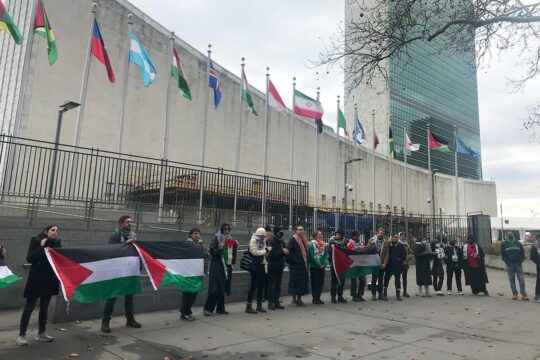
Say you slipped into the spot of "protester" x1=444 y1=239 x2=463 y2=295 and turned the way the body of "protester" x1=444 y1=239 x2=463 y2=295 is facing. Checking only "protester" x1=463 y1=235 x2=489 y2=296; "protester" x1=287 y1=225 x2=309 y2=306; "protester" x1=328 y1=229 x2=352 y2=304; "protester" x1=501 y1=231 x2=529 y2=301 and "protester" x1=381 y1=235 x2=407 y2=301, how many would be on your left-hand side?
2

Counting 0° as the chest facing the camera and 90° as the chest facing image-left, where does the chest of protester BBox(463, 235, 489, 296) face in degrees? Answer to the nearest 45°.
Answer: approximately 45°

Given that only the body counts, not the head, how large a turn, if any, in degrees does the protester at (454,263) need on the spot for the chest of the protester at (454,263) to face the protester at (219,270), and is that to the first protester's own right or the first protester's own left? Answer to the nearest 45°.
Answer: approximately 45° to the first protester's own right

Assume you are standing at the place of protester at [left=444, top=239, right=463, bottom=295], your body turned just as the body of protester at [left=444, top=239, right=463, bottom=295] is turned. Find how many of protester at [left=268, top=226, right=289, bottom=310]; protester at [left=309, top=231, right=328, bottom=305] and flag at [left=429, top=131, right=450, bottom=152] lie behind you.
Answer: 1

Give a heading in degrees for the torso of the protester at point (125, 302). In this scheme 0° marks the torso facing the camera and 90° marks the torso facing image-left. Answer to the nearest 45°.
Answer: approximately 315°

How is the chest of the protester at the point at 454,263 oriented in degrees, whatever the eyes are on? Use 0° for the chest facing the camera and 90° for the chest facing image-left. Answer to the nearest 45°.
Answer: approximately 0°

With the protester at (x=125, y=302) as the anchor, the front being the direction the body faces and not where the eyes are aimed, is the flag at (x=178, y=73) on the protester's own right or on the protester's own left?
on the protester's own left
